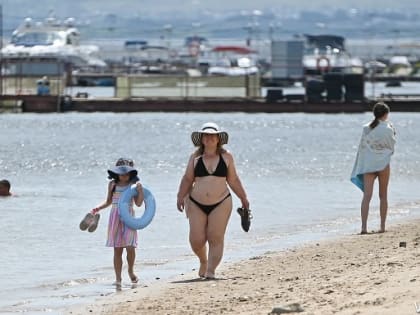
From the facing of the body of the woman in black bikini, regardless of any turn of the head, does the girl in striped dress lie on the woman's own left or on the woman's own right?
on the woman's own right

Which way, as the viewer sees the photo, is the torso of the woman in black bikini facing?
toward the camera

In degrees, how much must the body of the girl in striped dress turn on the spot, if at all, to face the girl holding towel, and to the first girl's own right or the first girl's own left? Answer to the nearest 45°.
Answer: approximately 135° to the first girl's own left

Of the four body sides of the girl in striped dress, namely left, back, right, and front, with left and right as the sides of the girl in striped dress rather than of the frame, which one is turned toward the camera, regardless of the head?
front

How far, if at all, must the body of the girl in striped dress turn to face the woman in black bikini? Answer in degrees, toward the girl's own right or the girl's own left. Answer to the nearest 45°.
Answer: approximately 45° to the girl's own left

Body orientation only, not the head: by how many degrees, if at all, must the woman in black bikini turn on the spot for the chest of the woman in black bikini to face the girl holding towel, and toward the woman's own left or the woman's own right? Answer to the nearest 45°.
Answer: approximately 135° to the woman's own left

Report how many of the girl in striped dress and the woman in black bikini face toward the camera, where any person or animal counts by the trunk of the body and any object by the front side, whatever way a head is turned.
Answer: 2

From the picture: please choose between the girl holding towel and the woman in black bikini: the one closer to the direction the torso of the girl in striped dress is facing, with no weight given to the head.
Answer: the woman in black bikini
